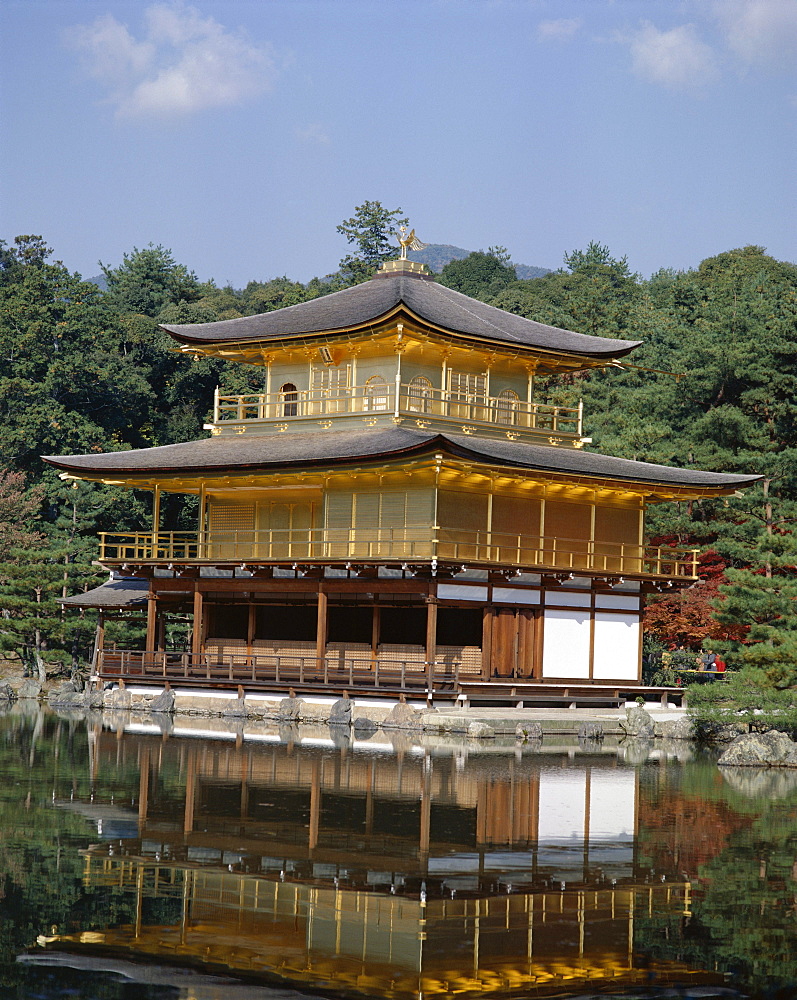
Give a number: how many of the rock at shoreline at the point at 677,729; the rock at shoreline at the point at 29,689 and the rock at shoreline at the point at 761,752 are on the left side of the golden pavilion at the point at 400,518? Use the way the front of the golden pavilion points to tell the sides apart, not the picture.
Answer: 2

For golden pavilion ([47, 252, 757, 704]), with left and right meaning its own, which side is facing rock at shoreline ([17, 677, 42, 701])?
right

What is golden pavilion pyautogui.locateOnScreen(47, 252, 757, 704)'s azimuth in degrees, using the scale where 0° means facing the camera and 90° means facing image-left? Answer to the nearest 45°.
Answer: approximately 45°

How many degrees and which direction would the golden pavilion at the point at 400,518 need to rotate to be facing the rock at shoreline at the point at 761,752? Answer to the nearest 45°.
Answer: approximately 90° to its left

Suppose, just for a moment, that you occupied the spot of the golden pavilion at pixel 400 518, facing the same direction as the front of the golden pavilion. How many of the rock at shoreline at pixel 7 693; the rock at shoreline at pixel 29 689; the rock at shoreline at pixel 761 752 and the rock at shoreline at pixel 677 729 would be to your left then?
2

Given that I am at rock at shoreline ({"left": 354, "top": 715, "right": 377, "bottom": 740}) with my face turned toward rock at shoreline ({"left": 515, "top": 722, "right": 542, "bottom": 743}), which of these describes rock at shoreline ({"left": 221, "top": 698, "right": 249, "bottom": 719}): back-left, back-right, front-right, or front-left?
back-left

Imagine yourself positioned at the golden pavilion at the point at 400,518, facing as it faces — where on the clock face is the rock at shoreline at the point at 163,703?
The rock at shoreline is roughly at 1 o'clock from the golden pavilion.

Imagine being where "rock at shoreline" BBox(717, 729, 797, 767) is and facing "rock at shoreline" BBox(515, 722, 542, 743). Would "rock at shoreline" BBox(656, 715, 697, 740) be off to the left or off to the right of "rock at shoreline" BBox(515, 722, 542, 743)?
right

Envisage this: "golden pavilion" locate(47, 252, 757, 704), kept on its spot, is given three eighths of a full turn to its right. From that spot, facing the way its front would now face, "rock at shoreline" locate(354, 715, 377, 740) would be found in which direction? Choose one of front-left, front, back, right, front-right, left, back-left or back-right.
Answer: back

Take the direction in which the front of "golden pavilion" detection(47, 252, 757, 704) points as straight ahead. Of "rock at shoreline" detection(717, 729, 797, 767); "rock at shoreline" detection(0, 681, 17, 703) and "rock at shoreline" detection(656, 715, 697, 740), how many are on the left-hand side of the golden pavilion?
2

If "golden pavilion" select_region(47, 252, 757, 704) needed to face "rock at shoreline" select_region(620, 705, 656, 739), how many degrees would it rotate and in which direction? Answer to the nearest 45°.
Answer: approximately 90° to its left
